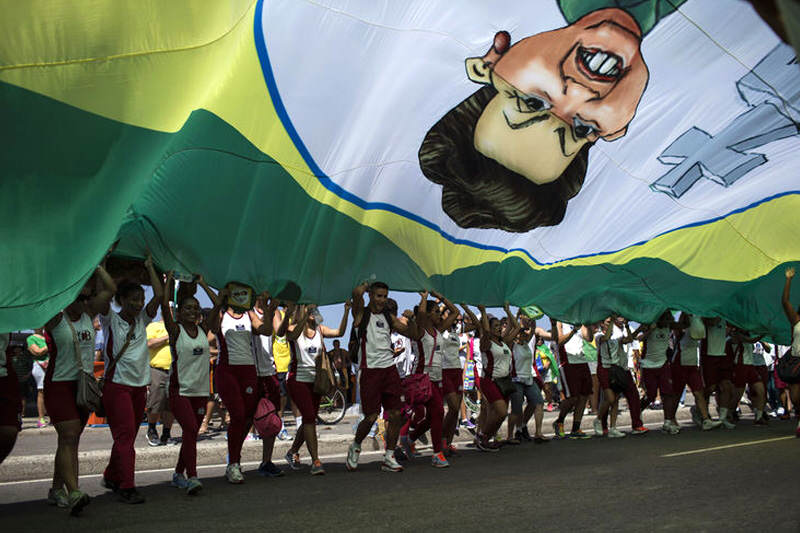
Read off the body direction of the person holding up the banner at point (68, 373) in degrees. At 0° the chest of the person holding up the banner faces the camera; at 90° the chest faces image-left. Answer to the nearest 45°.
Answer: approximately 315°

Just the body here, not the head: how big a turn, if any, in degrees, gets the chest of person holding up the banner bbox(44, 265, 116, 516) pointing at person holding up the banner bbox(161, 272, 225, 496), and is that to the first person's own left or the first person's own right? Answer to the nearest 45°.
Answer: approximately 90° to the first person's own left

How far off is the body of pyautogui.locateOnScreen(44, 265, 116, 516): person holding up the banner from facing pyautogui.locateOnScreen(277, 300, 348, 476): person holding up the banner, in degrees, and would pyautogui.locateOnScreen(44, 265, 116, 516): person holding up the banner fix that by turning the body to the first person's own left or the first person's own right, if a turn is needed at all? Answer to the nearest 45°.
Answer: approximately 90° to the first person's own left
